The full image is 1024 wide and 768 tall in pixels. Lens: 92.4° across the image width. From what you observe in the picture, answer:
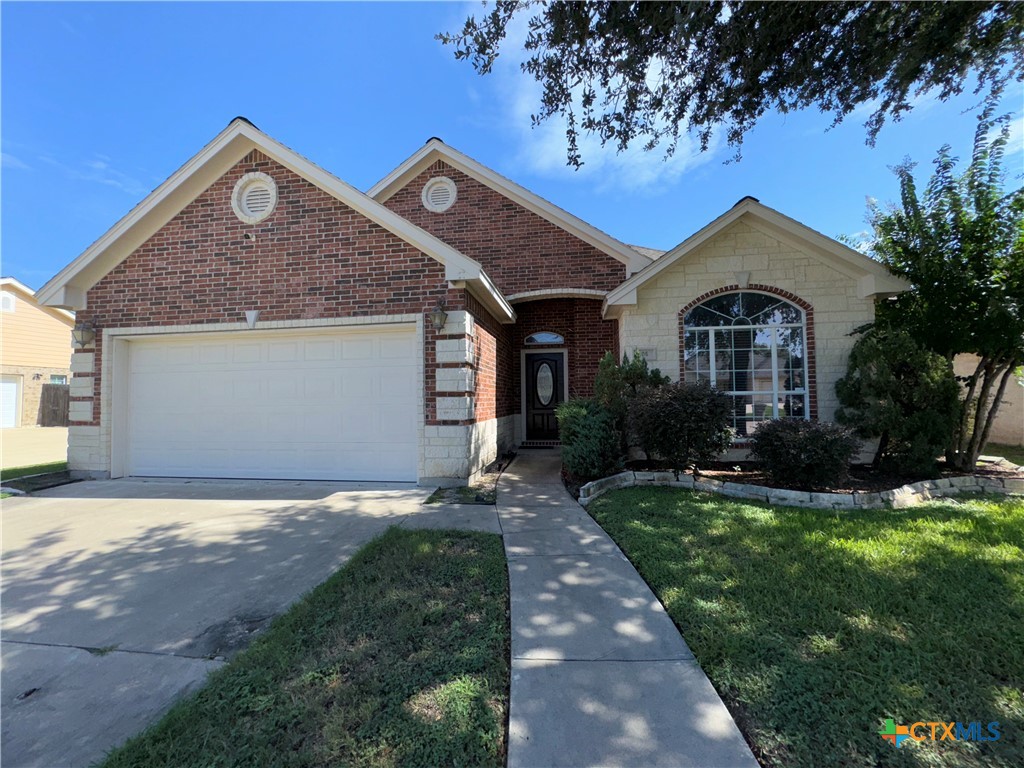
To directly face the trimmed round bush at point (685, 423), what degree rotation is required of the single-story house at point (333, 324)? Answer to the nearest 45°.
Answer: approximately 90° to its left

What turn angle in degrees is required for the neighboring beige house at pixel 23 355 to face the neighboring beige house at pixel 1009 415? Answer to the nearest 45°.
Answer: approximately 45° to its left

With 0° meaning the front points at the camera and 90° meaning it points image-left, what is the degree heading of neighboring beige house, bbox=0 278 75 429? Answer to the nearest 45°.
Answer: approximately 0°

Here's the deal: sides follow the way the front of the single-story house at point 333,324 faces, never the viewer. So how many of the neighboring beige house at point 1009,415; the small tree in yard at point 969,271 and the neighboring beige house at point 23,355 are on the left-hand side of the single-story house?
2

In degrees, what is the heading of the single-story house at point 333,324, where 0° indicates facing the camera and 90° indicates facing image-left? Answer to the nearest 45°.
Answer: approximately 0°

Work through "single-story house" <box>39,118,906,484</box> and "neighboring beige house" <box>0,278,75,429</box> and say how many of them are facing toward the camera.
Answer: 2

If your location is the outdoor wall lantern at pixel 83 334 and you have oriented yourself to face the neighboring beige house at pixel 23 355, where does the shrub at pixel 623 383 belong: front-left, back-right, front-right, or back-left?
back-right

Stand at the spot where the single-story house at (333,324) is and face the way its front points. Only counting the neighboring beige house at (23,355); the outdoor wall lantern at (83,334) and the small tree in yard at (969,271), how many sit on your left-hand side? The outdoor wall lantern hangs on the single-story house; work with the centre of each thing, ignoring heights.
1

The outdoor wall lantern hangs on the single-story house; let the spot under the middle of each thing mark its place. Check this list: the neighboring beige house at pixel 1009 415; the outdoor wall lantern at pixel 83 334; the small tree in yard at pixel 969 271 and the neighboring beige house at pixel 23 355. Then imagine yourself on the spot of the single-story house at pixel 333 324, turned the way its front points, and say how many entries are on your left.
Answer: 2
